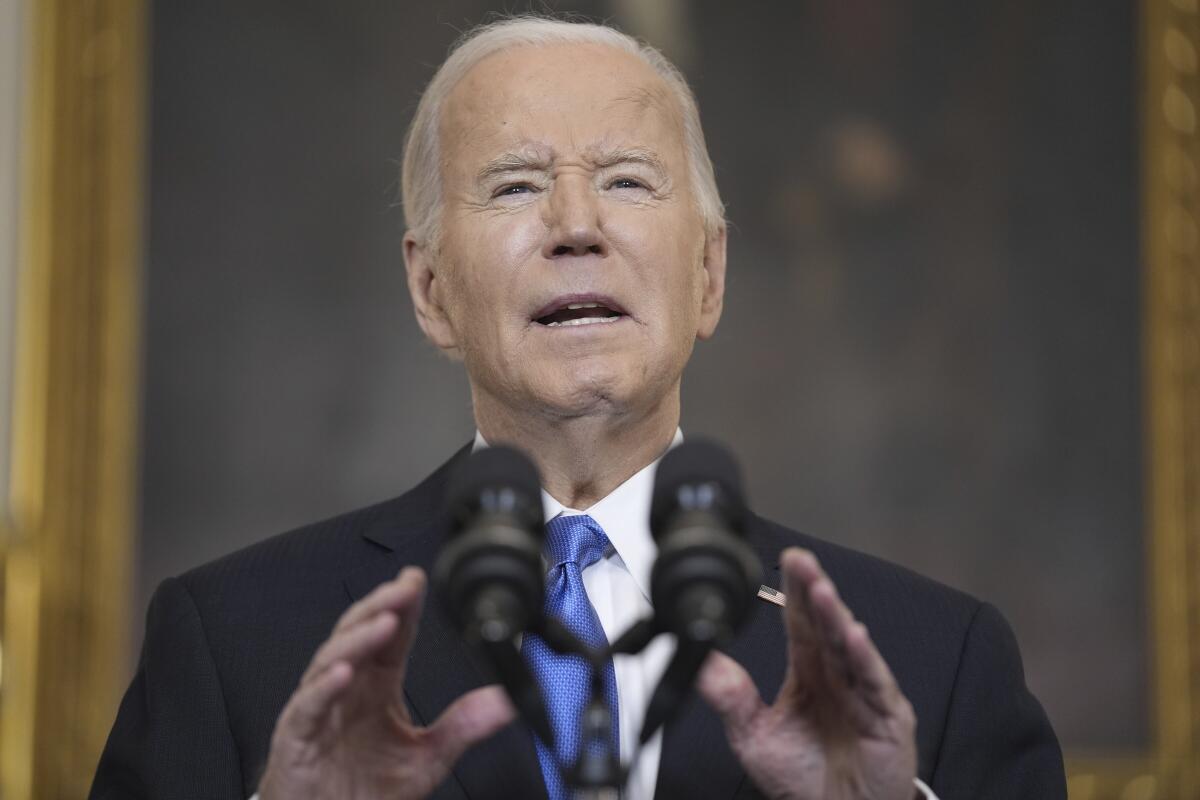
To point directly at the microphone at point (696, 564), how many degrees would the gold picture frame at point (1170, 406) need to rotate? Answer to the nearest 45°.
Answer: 0° — it already faces it

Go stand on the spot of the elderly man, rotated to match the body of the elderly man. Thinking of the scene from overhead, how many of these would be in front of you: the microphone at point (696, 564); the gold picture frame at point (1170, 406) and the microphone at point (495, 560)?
2

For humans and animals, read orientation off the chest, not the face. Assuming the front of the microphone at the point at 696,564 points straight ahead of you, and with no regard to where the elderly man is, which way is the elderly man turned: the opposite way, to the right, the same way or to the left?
the opposite way

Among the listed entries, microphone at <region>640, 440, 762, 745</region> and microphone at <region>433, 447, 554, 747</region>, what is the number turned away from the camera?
2

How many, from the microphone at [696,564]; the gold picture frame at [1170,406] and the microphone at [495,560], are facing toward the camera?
1

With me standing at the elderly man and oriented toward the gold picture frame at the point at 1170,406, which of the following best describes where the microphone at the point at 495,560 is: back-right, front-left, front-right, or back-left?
back-right

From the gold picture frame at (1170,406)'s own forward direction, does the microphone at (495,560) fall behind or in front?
in front

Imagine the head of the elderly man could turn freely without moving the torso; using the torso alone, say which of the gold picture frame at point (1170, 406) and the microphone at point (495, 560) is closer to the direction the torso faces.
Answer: the microphone

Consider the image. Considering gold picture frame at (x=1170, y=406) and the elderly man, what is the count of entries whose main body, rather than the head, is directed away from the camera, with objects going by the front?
0

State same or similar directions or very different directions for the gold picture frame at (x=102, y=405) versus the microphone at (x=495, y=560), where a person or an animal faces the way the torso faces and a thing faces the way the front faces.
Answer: very different directions

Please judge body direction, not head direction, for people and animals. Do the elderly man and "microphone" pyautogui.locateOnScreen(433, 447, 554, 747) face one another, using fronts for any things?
yes

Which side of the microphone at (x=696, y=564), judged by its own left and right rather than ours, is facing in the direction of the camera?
back

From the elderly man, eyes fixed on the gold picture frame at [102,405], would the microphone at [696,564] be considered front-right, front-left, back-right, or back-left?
back-left

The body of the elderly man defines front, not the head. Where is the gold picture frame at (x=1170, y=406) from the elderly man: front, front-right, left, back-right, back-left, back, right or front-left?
back-left

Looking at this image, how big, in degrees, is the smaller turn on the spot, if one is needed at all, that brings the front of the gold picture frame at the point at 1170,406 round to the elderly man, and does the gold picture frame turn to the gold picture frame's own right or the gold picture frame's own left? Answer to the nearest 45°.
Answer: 0° — it already faces them
